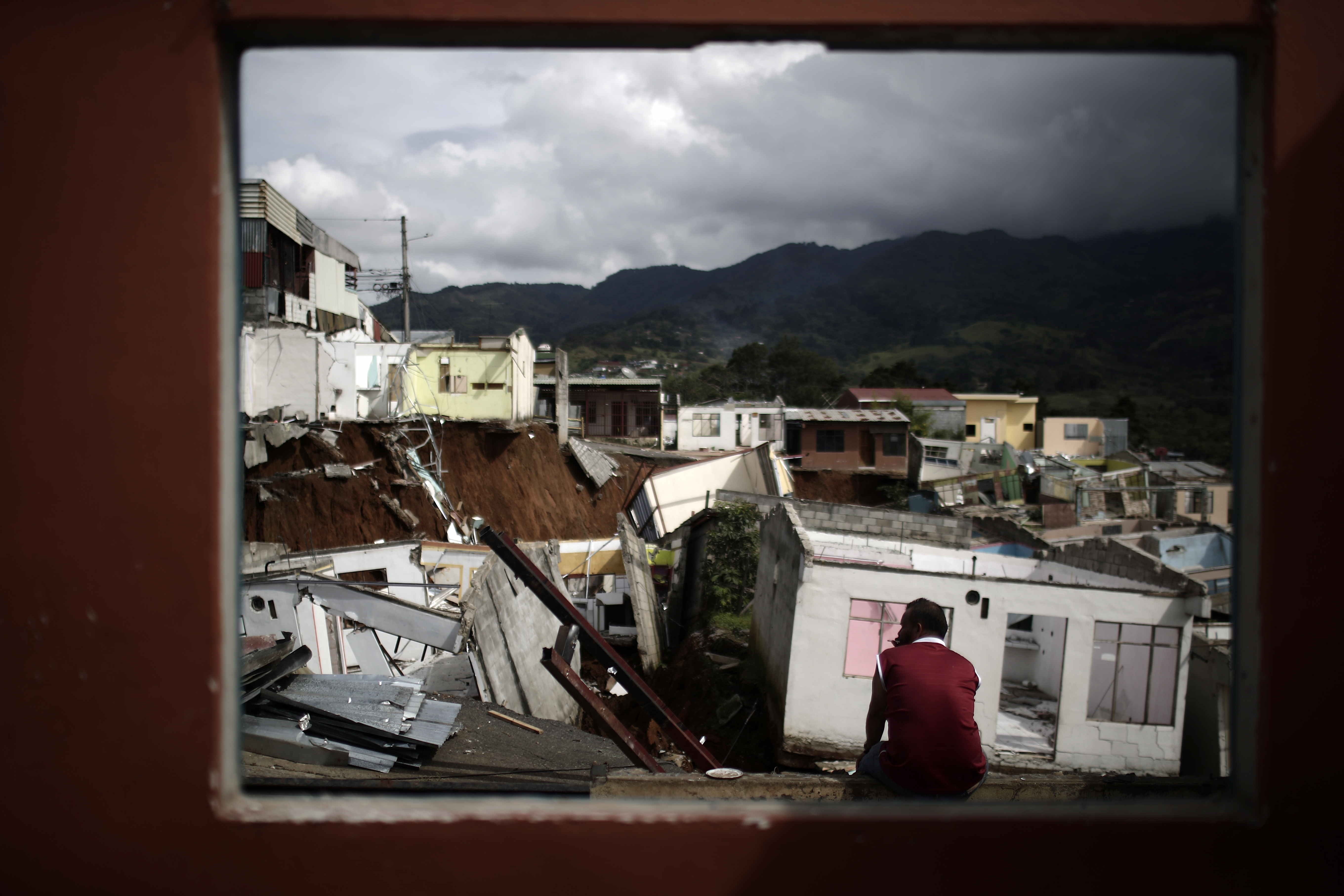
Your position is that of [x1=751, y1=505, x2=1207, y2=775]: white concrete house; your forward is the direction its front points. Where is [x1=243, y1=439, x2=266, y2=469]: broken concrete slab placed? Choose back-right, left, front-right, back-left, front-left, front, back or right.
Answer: right

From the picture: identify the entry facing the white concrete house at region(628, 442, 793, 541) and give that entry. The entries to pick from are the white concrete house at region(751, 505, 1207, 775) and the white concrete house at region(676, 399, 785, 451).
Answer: the white concrete house at region(676, 399, 785, 451)

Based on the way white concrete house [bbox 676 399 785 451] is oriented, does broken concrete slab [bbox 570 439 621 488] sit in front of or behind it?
in front

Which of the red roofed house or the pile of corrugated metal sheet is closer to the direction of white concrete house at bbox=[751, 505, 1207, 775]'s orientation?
the pile of corrugated metal sheet

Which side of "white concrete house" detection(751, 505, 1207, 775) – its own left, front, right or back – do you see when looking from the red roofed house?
back

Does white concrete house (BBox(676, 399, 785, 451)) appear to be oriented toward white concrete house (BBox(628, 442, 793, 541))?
yes

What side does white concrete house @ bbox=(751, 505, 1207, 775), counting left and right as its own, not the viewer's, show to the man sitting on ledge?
front

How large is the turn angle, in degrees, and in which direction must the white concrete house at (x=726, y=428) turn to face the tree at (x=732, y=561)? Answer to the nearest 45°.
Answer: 0° — it already faces it

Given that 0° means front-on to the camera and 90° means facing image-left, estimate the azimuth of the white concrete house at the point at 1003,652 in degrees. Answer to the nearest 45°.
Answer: approximately 0°

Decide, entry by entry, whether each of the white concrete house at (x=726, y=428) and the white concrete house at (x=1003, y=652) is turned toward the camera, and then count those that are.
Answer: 2

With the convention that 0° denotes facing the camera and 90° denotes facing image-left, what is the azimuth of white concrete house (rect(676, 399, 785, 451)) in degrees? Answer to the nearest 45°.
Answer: approximately 0°

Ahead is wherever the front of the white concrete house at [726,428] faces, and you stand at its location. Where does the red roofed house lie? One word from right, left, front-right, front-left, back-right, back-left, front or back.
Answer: back-left

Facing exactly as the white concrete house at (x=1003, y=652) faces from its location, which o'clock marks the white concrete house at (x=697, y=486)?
the white concrete house at (x=697, y=486) is roughly at 5 o'clock from the white concrete house at (x=1003, y=652).
